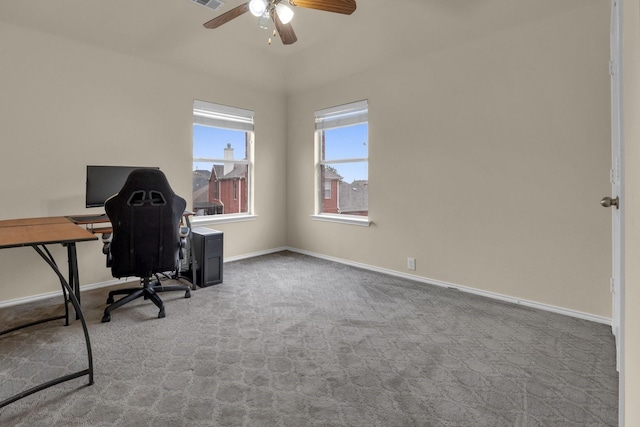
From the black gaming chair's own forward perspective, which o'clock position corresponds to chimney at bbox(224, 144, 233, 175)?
The chimney is roughly at 1 o'clock from the black gaming chair.

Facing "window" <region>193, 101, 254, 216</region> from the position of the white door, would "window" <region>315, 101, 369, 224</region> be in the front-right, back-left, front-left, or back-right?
front-right

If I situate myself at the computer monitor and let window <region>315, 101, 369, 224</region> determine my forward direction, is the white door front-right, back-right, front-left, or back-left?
front-right

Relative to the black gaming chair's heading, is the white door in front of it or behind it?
behind

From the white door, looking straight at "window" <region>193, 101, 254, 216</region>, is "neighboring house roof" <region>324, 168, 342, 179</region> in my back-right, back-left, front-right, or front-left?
front-right

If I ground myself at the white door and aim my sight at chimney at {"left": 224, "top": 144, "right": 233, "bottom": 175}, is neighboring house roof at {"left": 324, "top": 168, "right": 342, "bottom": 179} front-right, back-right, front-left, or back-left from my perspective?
front-right

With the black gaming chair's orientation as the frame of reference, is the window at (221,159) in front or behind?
in front

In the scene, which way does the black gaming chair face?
away from the camera

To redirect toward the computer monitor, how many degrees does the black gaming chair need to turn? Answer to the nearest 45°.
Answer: approximately 45° to its left
